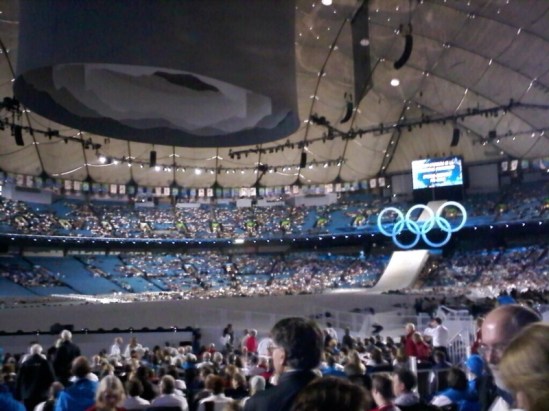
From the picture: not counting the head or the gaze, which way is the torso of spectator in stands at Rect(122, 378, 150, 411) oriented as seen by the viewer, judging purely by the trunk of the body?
away from the camera

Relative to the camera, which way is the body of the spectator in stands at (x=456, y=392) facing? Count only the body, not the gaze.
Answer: away from the camera

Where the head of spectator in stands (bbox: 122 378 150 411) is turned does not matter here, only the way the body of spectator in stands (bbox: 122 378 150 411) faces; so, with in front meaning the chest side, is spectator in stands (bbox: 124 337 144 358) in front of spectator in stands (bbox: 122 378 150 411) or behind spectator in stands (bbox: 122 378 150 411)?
in front

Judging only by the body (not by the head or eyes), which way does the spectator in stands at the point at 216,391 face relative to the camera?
away from the camera

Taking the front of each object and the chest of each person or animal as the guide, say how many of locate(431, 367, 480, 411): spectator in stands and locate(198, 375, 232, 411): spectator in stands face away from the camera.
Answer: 2

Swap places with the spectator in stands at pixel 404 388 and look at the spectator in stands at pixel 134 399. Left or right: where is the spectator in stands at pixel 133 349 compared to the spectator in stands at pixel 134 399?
right

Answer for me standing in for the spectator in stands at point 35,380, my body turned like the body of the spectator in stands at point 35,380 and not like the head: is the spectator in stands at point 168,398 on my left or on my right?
on my right

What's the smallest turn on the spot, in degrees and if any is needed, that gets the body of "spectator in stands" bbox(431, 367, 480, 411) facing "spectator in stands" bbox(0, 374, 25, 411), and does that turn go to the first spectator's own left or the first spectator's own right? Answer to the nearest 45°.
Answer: approximately 135° to the first spectator's own left

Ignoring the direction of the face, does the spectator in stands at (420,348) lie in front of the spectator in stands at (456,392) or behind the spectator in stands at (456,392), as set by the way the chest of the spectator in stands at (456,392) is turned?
in front

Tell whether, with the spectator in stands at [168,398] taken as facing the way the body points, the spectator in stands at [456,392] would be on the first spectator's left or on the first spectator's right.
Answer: on the first spectator's right

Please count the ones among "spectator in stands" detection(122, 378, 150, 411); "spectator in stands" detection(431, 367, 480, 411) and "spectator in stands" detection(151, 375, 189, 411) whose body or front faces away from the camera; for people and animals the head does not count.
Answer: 3

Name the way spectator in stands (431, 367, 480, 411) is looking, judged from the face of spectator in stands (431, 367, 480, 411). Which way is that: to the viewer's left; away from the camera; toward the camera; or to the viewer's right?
away from the camera

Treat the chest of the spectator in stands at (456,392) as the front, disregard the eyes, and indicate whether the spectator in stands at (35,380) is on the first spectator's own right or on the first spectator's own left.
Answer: on the first spectator's own left

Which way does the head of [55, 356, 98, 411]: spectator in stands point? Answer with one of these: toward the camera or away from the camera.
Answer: away from the camera

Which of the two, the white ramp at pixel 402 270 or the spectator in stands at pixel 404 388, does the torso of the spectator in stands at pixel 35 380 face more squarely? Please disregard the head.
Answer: the white ramp

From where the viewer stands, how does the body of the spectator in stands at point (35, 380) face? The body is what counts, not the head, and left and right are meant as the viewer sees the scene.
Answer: facing away from the viewer
